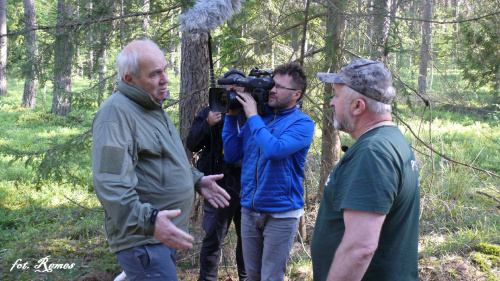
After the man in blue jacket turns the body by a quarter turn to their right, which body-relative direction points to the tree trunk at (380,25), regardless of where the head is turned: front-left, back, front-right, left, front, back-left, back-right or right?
right

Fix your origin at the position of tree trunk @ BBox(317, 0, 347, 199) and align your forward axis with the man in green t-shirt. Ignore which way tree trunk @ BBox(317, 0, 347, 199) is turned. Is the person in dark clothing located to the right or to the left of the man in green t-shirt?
right

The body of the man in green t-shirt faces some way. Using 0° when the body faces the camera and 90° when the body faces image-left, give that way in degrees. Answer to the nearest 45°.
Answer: approximately 90°

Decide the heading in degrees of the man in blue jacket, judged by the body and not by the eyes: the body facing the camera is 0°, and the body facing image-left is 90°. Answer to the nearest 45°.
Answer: approximately 45°

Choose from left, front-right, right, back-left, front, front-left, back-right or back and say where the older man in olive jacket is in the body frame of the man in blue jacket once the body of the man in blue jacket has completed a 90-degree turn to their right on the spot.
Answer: left

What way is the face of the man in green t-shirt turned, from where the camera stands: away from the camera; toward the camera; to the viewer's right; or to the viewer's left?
to the viewer's left

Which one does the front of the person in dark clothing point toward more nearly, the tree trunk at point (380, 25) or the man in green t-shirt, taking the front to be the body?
the man in green t-shirt

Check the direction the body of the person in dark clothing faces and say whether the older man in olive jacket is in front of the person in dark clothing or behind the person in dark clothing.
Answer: in front

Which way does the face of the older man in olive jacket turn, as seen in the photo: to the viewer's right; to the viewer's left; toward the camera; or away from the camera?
to the viewer's right
